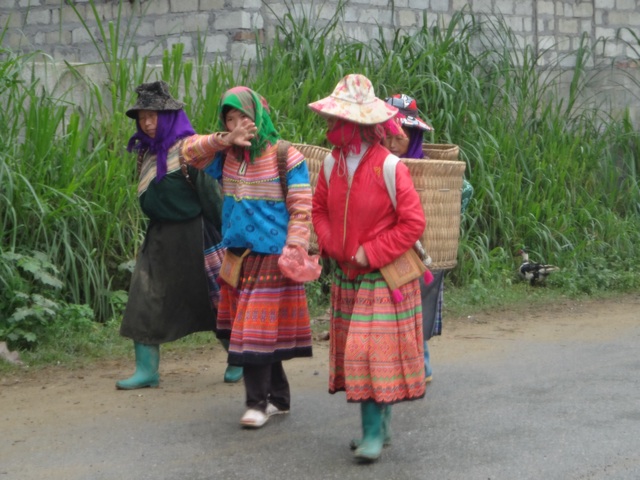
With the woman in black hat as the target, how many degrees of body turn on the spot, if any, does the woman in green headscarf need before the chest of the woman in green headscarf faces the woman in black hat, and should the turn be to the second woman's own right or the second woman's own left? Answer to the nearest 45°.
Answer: approximately 90° to the second woman's own right

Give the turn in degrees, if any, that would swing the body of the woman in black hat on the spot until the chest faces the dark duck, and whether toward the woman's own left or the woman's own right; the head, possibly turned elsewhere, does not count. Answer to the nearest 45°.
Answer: approximately 180°

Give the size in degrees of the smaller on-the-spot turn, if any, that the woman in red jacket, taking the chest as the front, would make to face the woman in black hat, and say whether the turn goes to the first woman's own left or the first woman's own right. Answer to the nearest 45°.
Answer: approximately 90° to the first woman's own right

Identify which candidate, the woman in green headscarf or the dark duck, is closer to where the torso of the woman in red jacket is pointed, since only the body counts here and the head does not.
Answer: the woman in green headscarf

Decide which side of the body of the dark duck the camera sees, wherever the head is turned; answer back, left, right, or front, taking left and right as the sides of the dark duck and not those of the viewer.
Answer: left

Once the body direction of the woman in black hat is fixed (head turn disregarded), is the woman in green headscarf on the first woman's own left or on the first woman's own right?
on the first woman's own left

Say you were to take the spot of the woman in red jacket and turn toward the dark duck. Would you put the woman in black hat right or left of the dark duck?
left
